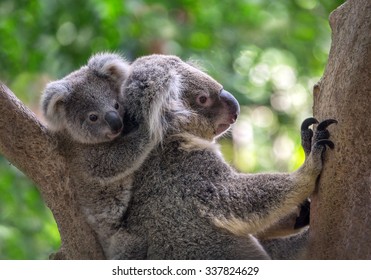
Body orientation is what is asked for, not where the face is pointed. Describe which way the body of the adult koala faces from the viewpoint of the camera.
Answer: to the viewer's right

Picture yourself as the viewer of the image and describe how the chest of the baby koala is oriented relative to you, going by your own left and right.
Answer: facing the viewer and to the right of the viewer

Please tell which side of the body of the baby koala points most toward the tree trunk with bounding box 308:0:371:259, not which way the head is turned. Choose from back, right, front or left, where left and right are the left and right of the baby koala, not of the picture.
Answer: front

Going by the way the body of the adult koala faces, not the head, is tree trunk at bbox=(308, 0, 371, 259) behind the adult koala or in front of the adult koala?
in front
